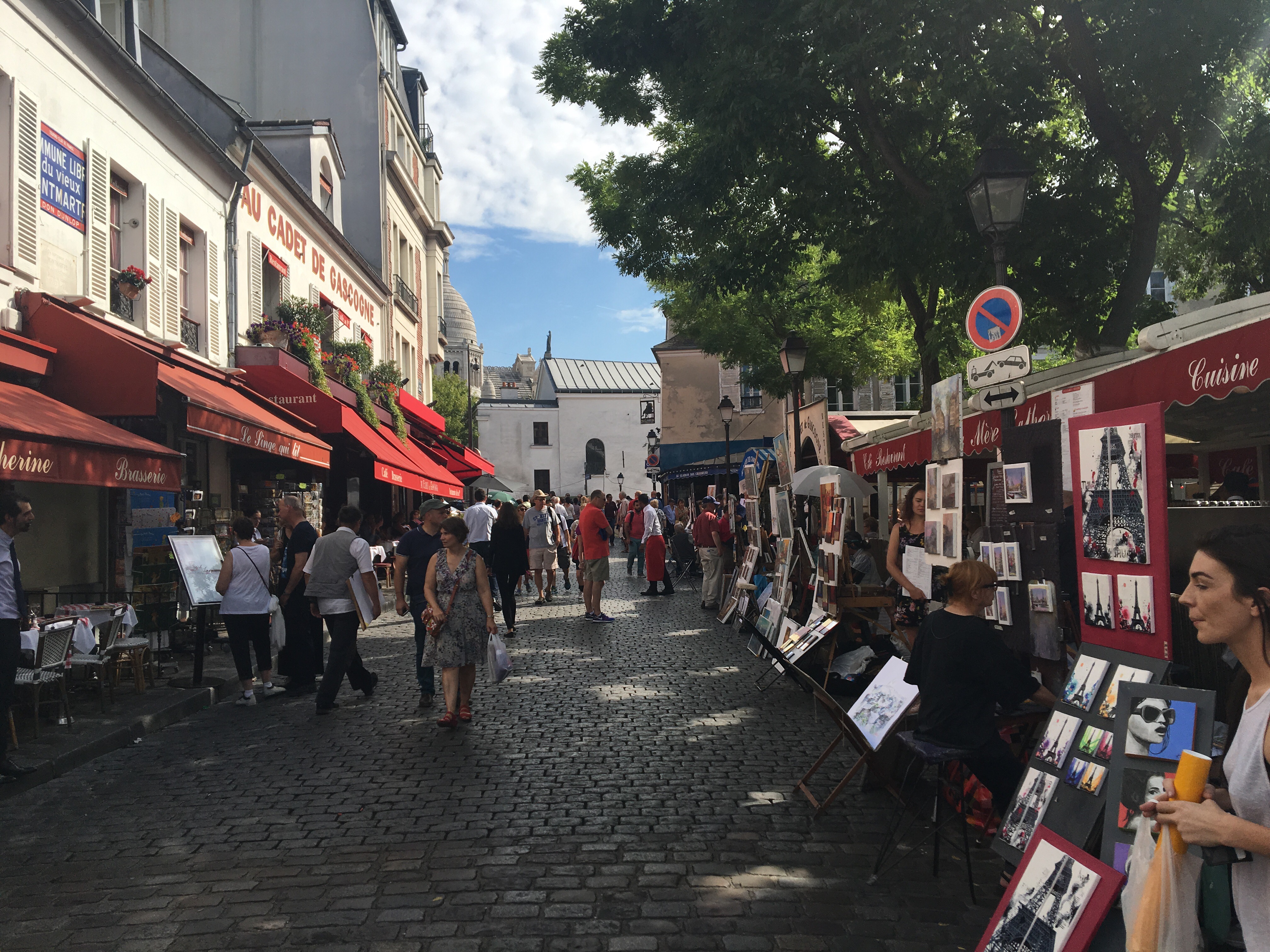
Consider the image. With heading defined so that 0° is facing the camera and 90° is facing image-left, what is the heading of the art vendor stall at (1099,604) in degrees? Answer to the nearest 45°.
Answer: approximately 45°

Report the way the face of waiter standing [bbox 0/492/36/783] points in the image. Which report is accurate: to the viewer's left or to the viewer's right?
to the viewer's right

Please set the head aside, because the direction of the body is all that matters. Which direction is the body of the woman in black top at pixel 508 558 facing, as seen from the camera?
away from the camera

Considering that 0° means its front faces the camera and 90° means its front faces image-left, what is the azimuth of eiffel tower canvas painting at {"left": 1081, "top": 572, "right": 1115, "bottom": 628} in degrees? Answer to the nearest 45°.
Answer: approximately 45°

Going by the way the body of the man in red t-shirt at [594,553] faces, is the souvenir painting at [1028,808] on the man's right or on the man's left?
on the man's right

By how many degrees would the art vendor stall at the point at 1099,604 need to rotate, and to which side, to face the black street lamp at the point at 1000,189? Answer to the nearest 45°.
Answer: approximately 135° to its right

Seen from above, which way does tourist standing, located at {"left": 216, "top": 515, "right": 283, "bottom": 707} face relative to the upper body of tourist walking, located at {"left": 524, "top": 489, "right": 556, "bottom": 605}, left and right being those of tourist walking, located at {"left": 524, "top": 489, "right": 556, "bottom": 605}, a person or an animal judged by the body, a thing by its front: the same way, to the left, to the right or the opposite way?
the opposite way

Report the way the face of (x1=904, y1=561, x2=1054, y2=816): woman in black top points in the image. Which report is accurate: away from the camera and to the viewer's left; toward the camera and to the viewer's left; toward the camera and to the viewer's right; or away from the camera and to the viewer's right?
away from the camera and to the viewer's right
